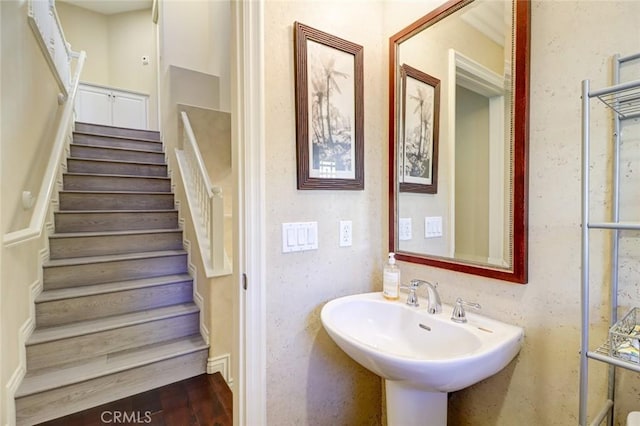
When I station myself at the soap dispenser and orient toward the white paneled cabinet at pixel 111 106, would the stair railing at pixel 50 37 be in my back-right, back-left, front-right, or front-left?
front-left

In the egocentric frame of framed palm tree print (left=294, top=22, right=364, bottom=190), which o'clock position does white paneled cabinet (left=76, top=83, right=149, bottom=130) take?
The white paneled cabinet is roughly at 6 o'clock from the framed palm tree print.

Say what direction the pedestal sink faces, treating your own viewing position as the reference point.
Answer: facing the viewer and to the left of the viewer

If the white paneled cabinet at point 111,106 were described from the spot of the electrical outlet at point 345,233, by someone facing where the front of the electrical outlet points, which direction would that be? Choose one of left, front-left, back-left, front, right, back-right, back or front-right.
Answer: back

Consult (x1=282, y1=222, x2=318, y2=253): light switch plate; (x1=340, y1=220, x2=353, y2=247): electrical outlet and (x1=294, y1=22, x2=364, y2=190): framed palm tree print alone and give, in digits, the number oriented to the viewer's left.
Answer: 0

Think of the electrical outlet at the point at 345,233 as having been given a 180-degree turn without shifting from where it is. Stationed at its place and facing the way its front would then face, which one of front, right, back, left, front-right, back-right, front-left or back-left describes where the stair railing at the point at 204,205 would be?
front

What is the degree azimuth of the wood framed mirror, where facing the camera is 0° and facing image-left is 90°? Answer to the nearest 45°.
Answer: approximately 45°

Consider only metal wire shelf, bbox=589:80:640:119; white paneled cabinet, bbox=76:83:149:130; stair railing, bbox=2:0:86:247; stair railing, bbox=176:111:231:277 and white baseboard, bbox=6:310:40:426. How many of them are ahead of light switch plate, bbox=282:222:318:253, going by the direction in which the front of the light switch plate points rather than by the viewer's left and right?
1

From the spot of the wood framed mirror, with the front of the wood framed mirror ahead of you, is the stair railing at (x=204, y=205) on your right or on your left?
on your right

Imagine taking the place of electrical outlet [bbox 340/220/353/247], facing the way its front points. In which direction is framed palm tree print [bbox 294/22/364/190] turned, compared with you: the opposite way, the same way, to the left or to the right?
the same way

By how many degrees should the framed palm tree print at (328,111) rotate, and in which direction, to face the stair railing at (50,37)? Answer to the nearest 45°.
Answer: approximately 180°
